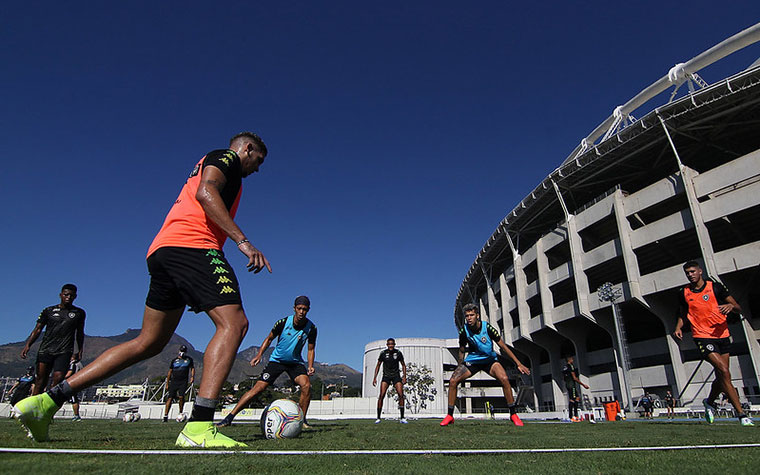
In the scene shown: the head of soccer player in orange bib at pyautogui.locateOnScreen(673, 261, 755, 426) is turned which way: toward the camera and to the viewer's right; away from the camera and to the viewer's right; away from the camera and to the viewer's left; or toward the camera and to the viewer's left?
toward the camera and to the viewer's left

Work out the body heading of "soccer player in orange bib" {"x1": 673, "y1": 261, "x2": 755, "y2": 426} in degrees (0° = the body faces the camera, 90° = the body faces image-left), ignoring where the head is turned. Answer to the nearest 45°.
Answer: approximately 0°

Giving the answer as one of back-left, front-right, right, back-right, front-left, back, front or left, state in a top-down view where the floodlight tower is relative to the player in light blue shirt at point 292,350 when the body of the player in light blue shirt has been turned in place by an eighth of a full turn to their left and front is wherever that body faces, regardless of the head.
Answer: left

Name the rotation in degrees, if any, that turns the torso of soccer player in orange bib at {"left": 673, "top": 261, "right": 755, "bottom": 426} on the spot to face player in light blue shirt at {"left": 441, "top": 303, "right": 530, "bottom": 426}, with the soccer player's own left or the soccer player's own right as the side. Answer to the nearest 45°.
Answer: approximately 90° to the soccer player's own right

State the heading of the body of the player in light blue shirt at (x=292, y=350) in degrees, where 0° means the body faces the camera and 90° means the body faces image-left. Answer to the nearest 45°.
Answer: approximately 0°

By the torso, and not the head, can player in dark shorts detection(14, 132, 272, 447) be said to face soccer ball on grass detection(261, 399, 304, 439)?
yes

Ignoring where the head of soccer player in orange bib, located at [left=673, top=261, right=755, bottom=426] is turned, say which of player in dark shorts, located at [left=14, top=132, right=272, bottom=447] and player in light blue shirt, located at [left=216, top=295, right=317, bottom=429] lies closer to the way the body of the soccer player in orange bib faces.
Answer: the player in dark shorts

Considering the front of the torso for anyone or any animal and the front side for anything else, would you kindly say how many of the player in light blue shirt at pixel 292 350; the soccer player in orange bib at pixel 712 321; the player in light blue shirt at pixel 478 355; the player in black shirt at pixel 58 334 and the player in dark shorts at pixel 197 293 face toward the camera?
4

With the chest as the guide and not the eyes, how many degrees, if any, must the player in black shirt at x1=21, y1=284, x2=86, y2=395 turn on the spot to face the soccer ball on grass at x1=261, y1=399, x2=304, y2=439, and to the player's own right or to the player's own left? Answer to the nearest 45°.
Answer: approximately 45° to the player's own left

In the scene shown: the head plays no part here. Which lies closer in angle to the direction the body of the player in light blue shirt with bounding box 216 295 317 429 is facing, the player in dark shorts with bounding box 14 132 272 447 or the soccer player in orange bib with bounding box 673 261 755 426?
the player in dark shorts

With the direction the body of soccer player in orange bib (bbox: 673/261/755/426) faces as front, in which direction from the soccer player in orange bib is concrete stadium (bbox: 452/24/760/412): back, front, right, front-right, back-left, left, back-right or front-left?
back

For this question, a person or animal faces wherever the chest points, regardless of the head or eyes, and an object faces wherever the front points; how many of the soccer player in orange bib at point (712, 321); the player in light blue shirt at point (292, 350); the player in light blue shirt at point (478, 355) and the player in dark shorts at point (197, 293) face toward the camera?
3

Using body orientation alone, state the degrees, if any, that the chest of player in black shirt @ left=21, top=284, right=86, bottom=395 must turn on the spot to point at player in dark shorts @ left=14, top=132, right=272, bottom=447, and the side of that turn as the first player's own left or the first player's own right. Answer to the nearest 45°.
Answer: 0° — they already face them

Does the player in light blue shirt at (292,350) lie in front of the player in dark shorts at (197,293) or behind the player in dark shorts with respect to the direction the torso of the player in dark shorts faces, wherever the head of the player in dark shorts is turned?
in front
